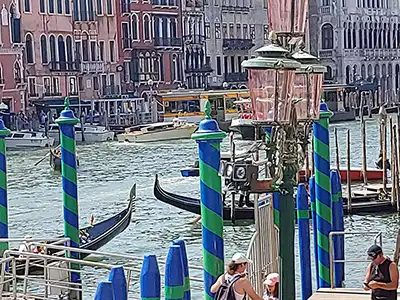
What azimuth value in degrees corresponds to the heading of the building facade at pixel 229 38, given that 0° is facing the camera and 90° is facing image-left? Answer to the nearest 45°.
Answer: approximately 0°

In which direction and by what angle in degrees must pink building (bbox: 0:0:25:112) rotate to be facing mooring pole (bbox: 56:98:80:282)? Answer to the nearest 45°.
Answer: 0° — it already faces it

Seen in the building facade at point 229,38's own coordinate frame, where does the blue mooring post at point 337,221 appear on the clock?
The blue mooring post is roughly at 12 o'clock from the building facade.

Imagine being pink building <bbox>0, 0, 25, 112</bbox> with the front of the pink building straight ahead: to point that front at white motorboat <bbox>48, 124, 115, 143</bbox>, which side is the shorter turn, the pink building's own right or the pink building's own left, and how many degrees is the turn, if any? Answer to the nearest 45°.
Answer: approximately 45° to the pink building's own left

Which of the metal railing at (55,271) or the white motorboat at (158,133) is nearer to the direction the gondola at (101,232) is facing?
the white motorboat

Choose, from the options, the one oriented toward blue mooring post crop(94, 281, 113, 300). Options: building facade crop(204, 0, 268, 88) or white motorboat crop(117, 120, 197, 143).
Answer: the building facade

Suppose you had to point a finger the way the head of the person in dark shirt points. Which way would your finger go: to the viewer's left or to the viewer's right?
to the viewer's left

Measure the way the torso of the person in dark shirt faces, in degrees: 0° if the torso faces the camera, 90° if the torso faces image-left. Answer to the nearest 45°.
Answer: approximately 45°

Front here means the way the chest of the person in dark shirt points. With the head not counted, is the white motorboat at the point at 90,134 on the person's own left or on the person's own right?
on the person's own right

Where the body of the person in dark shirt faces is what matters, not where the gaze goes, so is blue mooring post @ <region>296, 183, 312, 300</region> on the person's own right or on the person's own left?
on the person's own right
